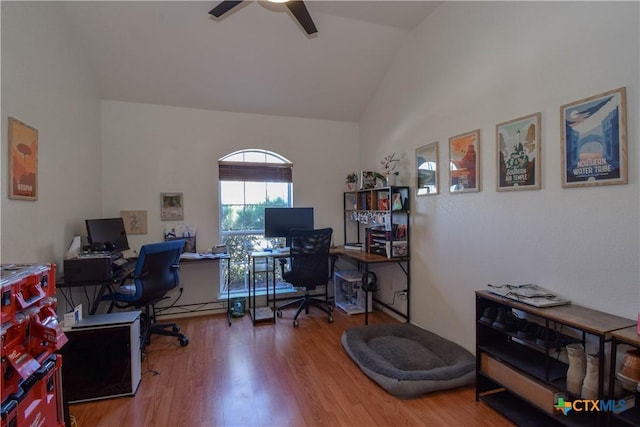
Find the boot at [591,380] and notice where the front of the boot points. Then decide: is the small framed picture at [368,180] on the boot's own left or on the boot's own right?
on the boot's own right

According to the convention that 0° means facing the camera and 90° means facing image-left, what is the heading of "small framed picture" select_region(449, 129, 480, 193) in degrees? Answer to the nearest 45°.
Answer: approximately 45°

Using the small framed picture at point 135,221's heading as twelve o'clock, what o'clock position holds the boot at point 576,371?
The boot is roughly at 11 o'clock from the small framed picture.

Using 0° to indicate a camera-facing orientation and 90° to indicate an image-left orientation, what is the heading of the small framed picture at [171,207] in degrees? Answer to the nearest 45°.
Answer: approximately 0°

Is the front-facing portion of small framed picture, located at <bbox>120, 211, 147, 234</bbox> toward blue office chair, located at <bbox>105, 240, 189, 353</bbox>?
yes

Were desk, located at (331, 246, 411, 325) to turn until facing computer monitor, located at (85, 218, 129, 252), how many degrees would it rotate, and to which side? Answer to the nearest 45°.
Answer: approximately 45° to its right

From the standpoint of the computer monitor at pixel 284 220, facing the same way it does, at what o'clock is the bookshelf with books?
The bookshelf with books is roughly at 10 o'clock from the computer monitor.

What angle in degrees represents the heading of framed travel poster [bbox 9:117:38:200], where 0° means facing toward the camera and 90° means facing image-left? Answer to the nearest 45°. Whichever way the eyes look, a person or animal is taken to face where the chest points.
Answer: approximately 315°

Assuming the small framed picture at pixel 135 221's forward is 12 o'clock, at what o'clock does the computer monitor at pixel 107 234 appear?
The computer monitor is roughly at 1 o'clock from the small framed picture.

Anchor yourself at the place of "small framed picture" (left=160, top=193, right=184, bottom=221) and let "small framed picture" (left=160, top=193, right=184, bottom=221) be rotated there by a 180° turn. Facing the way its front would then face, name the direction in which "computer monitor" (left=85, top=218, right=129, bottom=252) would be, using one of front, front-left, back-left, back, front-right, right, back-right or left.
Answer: back-left

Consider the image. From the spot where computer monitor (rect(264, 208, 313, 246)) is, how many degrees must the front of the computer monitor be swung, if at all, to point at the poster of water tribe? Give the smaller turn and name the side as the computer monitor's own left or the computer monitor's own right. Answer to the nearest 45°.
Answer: approximately 45° to the computer monitor's own left

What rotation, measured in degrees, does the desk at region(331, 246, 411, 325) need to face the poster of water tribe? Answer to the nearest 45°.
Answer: approximately 90° to its left

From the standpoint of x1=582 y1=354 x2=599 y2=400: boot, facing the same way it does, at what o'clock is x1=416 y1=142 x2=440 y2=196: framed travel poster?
The framed travel poster is roughly at 3 o'clock from the boot.

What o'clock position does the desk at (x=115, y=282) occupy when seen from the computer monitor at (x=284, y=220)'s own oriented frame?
The desk is roughly at 2 o'clock from the computer monitor.
